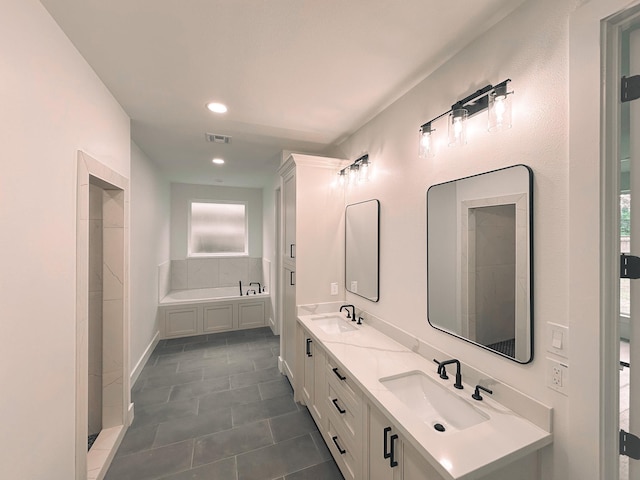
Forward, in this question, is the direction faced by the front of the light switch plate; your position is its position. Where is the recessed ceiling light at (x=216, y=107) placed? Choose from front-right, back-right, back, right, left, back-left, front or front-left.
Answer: front-right

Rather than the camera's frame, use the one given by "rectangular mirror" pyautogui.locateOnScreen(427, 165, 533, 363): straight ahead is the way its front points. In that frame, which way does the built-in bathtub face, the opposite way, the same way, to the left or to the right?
to the left

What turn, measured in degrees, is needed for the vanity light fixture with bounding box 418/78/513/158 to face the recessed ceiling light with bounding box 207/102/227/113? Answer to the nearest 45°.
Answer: approximately 45° to its right

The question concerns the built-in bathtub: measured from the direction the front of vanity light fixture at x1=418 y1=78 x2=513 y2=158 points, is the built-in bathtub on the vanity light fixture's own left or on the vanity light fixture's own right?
on the vanity light fixture's own right

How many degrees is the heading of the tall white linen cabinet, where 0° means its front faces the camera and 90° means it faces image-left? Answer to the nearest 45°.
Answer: approximately 90°

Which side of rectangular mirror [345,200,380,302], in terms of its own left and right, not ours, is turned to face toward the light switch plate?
left

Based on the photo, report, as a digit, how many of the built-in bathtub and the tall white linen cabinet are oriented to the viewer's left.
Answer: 1

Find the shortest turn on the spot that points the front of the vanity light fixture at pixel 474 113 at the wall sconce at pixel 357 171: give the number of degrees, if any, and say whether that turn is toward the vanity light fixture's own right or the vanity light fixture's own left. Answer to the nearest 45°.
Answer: approximately 90° to the vanity light fixture's own right

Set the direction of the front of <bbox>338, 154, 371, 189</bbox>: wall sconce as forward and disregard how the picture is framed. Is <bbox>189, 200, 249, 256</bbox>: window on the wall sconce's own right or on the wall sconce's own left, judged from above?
on the wall sconce's own right
